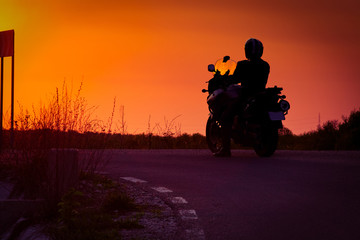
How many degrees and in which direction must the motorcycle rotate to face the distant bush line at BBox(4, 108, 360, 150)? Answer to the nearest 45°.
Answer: approximately 45° to its right

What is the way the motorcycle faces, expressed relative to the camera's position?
facing away from the viewer and to the left of the viewer

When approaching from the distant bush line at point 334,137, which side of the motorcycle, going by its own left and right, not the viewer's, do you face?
right
